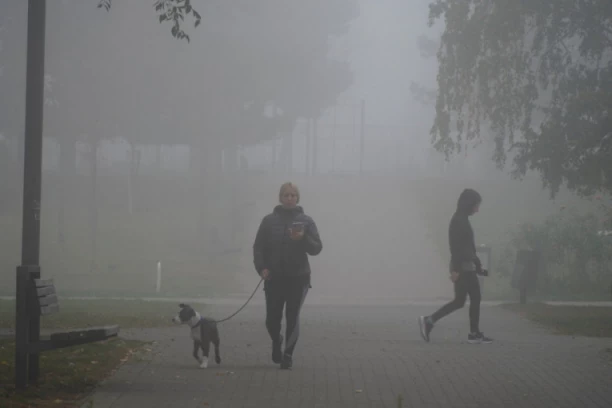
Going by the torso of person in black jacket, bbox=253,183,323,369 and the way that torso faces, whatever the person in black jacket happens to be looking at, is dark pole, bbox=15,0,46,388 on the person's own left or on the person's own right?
on the person's own right

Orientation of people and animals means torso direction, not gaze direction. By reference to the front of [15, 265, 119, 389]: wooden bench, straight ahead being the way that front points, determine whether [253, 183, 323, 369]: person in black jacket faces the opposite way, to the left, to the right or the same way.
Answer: to the right

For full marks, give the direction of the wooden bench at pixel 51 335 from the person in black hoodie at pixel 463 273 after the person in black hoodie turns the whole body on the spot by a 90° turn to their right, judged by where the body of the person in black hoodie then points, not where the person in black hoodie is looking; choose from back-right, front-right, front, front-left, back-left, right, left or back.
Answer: front-right

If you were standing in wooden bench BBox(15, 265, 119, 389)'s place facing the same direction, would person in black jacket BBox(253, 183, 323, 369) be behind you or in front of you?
in front

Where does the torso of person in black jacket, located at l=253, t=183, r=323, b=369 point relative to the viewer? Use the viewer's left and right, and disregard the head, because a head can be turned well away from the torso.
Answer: facing the viewer

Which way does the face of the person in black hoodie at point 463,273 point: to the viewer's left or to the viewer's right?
to the viewer's right

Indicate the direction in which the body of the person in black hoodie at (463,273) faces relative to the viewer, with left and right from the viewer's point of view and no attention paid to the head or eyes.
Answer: facing to the right of the viewer

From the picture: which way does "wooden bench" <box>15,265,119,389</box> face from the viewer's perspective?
to the viewer's right

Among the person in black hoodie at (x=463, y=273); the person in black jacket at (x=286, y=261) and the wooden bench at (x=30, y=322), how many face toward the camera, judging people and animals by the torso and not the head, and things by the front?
1

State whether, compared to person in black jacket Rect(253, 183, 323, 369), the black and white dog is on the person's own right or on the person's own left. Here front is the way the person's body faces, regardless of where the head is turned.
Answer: on the person's own right

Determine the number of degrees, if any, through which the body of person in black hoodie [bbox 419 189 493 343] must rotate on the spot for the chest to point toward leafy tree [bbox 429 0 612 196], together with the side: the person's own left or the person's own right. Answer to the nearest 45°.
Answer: approximately 90° to the person's own left

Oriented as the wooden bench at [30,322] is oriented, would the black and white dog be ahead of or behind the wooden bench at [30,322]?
ahead
